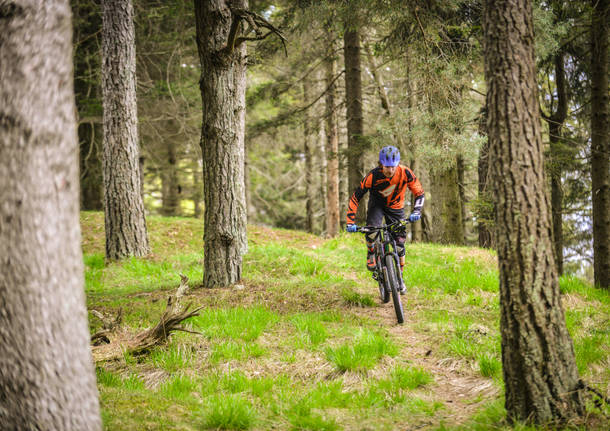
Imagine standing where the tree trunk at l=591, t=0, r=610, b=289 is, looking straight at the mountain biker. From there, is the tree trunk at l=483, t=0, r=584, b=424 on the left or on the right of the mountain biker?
left

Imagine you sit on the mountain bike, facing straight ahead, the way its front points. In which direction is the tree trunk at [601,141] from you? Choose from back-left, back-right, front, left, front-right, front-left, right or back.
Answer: back-left

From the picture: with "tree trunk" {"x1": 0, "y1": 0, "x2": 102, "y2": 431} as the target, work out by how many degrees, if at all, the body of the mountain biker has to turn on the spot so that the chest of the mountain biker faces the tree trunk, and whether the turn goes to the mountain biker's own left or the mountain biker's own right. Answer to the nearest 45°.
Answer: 0° — they already face it

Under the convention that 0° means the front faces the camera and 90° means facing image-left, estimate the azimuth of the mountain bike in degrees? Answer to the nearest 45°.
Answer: approximately 0°

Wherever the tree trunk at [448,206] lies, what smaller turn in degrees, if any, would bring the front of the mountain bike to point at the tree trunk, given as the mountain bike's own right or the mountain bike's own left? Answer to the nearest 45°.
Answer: approximately 180°

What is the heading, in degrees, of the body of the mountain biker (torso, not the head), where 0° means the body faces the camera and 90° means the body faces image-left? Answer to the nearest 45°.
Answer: approximately 0°

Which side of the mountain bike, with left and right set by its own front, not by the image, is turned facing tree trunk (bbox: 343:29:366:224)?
back

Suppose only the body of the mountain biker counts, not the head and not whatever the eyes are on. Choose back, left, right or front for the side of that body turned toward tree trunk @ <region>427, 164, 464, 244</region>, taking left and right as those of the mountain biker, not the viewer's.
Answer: back

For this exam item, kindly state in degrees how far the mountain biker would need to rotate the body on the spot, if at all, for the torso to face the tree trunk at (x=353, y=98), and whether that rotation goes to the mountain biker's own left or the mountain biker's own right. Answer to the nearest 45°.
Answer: approximately 180°

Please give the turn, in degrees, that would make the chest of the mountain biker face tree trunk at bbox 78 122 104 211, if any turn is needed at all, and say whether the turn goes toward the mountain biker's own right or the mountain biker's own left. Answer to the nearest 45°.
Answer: approximately 135° to the mountain biker's own right
